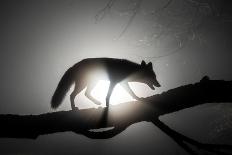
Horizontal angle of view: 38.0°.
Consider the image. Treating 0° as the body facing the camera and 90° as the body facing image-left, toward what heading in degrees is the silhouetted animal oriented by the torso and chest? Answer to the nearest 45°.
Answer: approximately 270°
